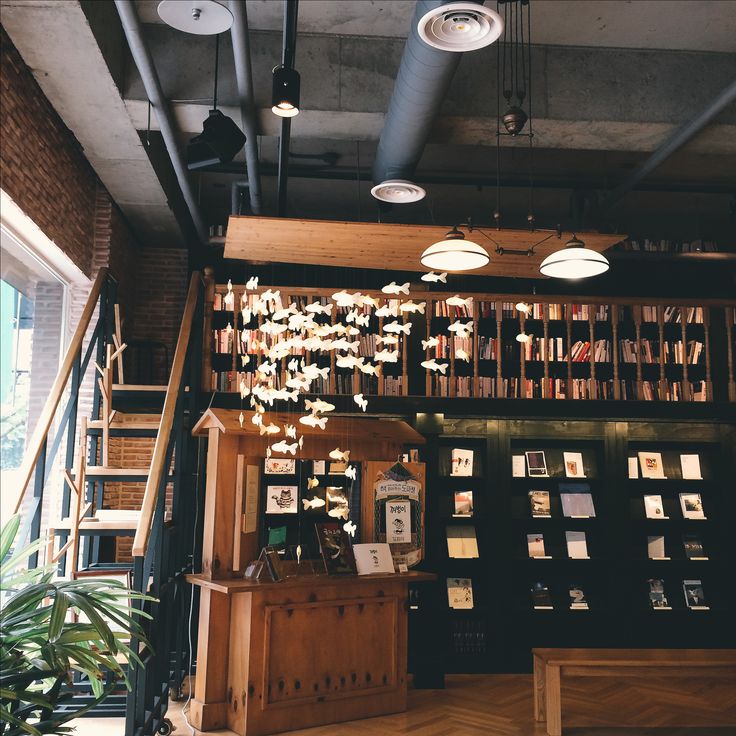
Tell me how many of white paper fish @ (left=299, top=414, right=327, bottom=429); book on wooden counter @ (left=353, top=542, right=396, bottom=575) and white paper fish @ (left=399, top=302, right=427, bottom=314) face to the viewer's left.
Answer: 2

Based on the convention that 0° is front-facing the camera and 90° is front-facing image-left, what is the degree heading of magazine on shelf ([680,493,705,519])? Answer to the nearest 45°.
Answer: approximately 0°

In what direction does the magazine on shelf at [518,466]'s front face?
toward the camera

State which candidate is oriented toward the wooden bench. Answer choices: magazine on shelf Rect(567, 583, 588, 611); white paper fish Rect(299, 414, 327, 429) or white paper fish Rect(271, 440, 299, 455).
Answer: the magazine on shelf

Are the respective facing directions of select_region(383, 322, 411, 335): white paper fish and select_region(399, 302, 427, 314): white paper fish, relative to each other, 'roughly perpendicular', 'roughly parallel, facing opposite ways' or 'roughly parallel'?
roughly parallel

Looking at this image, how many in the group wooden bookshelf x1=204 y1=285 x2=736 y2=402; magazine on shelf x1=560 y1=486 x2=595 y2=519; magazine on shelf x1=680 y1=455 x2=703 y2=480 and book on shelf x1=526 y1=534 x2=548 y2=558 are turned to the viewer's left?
0

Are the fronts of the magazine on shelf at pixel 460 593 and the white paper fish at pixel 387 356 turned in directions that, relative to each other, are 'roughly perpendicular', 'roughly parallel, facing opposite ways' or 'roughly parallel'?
roughly perpendicular

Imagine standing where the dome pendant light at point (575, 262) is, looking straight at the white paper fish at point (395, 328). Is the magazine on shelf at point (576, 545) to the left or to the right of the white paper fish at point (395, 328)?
right

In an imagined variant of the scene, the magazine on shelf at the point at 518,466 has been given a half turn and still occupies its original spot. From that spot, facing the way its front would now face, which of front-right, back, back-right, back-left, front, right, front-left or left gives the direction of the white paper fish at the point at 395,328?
back-left

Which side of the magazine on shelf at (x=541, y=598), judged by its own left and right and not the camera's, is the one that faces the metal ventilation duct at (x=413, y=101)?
front

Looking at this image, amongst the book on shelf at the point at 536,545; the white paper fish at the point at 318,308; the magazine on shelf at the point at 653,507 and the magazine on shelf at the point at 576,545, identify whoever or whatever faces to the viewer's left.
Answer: the white paper fish

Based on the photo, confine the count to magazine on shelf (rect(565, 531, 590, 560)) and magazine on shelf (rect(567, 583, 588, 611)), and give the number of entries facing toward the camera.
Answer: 2

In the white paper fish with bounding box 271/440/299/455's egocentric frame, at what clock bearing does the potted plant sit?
The potted plant is roughly at 10 o'clock from the white paper fish.

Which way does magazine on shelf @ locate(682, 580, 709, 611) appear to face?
toward the camera

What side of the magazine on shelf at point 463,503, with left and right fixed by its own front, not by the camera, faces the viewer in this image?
front
